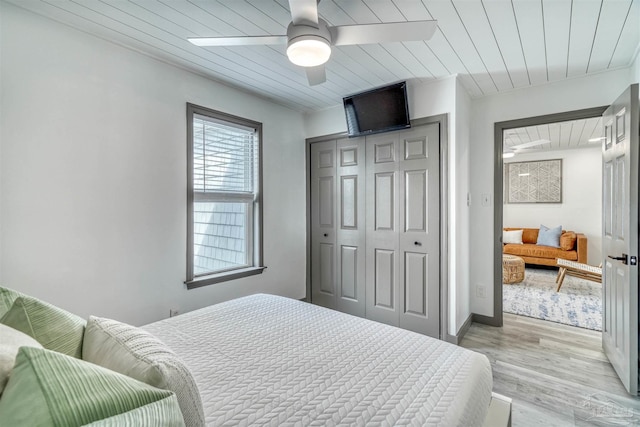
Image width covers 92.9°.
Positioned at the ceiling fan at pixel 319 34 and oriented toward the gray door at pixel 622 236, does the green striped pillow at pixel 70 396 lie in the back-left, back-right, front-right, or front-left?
back-right

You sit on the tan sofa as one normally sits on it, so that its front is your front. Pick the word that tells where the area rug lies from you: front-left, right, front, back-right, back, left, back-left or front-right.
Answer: front

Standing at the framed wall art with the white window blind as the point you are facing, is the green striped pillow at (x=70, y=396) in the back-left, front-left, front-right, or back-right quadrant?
front-left

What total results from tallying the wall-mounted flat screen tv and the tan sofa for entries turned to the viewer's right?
0

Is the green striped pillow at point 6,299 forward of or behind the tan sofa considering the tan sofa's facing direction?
forward

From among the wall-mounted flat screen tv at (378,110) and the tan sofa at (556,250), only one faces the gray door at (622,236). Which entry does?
the tan sofa

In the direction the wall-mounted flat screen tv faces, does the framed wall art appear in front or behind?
behind

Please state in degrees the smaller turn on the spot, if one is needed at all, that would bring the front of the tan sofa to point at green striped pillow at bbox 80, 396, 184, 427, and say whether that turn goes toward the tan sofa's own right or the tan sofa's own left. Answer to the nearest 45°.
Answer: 0° — it already faces it

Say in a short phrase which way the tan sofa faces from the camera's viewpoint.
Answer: facing the viewer

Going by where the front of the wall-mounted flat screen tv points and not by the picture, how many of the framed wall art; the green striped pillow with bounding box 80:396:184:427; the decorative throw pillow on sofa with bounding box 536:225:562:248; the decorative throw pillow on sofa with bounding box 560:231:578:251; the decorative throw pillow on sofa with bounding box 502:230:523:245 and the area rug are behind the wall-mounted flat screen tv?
5

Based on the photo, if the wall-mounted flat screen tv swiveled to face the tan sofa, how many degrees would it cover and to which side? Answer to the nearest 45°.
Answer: approximately 180°

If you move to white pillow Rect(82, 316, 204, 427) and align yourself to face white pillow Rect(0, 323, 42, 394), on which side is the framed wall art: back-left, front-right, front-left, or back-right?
back-right

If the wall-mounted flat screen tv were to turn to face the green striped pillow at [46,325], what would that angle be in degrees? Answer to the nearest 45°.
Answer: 0° — it already faces it

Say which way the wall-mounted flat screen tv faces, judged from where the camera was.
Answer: facing the viewer and to the left of the viewer

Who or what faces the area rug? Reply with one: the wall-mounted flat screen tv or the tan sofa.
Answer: the tan sofa

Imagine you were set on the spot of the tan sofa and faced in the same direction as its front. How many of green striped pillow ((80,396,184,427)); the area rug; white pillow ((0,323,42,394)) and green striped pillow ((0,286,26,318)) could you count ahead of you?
4

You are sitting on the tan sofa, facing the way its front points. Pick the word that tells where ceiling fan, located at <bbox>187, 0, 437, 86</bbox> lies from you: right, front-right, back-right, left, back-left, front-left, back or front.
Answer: front

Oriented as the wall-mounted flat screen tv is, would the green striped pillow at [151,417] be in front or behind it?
in front
